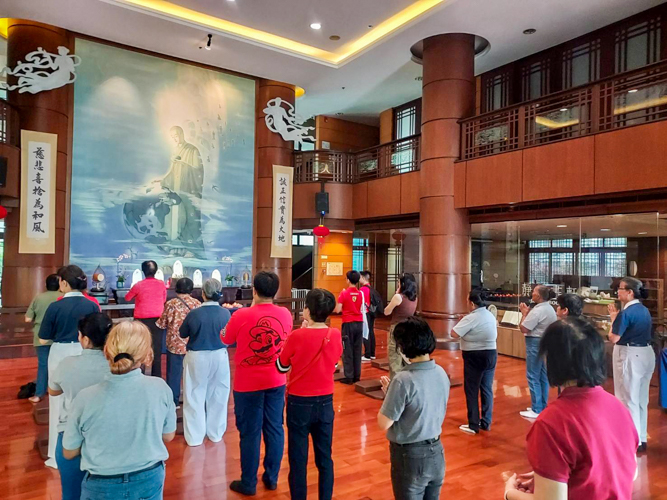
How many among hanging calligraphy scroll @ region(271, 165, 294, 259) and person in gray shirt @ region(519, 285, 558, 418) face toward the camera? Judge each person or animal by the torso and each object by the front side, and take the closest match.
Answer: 1

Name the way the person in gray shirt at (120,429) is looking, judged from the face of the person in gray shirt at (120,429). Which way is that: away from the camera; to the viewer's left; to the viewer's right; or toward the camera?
away from the camera

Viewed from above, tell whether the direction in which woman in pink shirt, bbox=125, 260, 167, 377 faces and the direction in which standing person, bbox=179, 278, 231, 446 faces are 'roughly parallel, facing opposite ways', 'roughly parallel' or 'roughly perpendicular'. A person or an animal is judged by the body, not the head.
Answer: roughly parallel

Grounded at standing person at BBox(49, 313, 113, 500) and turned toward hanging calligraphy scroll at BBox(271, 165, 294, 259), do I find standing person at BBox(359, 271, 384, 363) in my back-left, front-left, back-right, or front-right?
front-right

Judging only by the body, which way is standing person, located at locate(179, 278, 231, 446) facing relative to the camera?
away from the camera

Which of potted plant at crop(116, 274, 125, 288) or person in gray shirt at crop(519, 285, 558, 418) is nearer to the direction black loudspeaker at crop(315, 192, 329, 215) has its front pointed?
the person in gray shirt

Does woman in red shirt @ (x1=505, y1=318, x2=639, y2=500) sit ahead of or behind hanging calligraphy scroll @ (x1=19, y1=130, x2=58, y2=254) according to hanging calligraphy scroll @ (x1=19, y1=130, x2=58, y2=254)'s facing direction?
ahead

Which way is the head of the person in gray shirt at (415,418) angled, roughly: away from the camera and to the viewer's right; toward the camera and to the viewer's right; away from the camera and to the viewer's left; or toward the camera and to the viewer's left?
away from the camera and to the viewer's left

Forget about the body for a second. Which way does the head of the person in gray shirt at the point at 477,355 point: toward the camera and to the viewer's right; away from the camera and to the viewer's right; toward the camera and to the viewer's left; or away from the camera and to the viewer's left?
away from the camera and to the viewer's left

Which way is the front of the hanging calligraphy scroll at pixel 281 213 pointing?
toward the camera

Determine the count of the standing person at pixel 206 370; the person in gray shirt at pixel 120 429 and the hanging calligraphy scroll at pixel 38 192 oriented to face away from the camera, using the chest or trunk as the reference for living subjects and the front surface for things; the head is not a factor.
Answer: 2

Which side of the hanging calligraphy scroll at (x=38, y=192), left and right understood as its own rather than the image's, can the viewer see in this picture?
front

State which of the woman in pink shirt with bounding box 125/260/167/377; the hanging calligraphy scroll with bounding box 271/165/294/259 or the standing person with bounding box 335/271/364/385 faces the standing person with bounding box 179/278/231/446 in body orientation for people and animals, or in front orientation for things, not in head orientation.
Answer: the hanging calligraphy scroll

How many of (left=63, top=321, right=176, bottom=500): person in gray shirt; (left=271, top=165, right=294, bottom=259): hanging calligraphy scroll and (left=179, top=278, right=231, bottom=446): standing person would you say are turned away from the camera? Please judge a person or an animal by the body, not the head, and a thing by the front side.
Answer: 2

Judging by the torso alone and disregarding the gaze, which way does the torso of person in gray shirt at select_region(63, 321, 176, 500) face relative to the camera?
away from the camera

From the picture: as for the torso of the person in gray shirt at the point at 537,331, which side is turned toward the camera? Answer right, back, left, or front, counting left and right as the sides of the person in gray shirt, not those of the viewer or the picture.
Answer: left

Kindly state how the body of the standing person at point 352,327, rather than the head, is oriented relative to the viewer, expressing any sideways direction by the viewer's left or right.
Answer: facing away from the viewer and to the left of the viewer

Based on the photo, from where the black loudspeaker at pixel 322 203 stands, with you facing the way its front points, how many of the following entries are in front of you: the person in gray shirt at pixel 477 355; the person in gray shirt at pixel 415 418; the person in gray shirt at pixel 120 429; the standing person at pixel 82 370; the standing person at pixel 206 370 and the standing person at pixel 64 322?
6

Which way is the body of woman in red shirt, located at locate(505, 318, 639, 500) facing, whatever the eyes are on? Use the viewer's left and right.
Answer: facing away from the viewer and to the left of the viewer

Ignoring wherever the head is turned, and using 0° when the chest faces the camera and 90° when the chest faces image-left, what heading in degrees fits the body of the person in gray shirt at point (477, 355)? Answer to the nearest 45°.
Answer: approximately 135°

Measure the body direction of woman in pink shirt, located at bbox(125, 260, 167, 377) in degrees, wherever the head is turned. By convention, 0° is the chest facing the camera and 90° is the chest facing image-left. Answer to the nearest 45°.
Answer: approximately 180°
